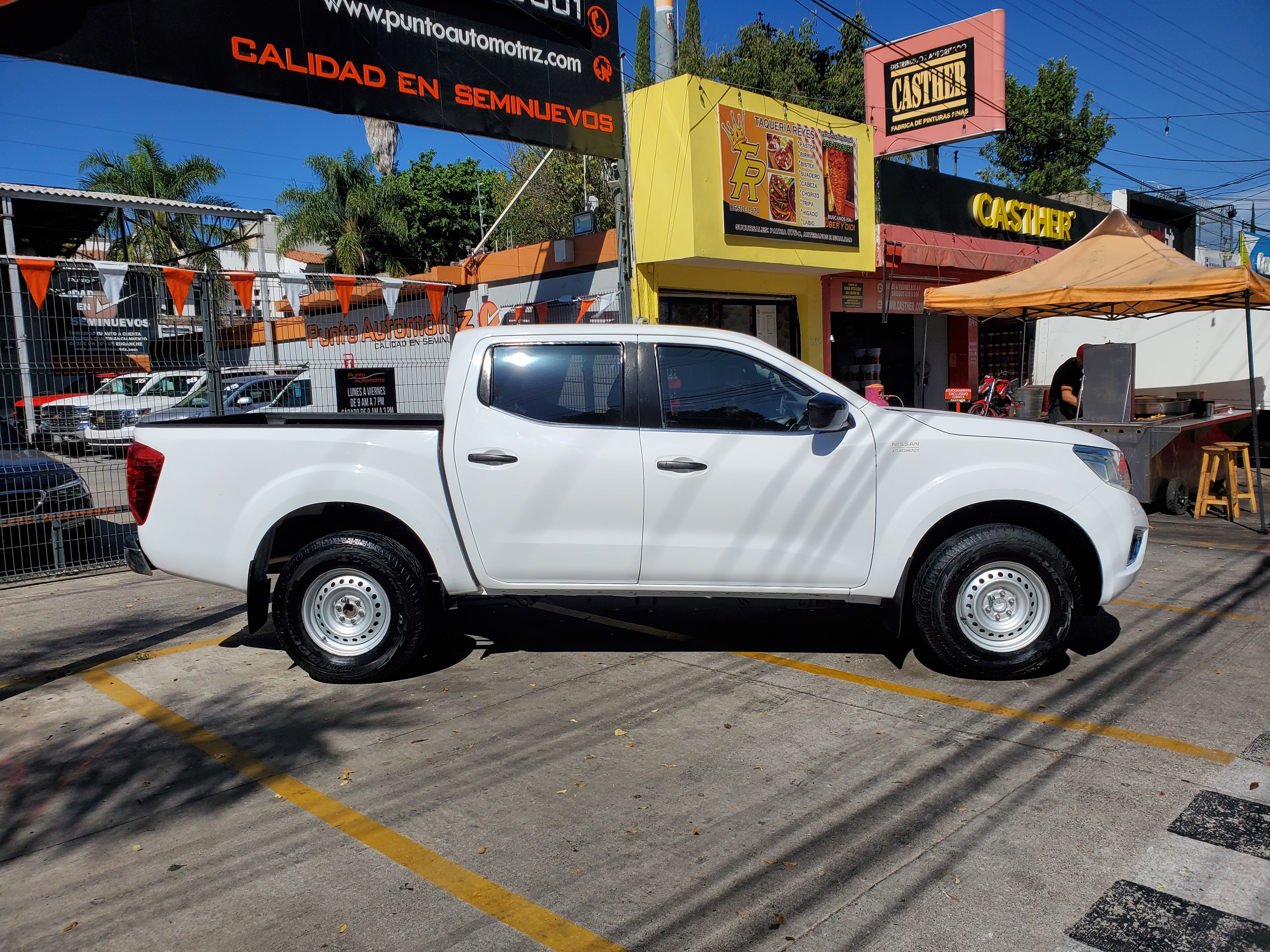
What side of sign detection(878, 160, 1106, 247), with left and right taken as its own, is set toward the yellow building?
right

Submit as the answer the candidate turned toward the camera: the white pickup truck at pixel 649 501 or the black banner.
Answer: the black banner

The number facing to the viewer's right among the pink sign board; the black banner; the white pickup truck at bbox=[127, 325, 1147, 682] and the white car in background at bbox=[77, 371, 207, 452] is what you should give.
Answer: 1

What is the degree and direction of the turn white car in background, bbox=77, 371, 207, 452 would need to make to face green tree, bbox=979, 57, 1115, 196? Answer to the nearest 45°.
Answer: approximately 180°

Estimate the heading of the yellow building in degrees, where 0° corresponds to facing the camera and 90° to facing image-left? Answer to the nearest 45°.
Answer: approximately 315°

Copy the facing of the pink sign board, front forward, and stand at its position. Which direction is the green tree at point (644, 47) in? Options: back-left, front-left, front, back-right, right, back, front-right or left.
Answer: right

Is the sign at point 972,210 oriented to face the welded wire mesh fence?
no

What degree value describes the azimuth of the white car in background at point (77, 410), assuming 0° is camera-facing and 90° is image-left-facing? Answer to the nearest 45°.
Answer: approximately 45°

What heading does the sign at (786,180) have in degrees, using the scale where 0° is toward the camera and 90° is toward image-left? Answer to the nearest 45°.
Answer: approximately 315°

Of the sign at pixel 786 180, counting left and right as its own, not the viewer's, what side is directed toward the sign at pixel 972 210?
left

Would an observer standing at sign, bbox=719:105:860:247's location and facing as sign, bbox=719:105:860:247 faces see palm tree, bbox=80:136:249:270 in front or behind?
behind

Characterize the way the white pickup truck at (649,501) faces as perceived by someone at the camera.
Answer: facing to the right of the viewer

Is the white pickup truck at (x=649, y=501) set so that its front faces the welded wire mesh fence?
no

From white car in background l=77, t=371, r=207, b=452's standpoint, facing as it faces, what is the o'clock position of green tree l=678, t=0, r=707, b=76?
The green tree is roughly at 6 o'clock from the white car in background.

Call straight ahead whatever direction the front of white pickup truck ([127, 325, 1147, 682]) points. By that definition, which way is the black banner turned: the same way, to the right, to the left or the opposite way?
to the right

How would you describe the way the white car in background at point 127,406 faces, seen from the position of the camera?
facing the viewer and to the left of the viewer

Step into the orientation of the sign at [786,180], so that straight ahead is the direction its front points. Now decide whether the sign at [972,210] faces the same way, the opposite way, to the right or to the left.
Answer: the same way

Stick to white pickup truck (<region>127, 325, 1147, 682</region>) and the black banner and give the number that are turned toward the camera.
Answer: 1

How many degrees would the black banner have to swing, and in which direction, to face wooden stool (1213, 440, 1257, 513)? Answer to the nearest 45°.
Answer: approximately 90° to its left

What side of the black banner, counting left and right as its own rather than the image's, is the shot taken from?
front

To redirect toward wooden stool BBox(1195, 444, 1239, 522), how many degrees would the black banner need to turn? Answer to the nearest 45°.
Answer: approximately 90° to its left
